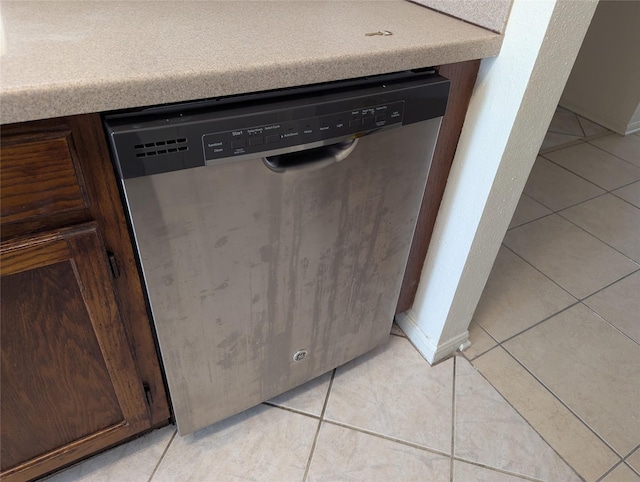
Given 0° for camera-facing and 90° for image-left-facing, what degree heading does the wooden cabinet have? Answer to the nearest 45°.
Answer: approximately 0°

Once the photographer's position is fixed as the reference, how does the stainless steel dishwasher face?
facing the viewer and to the right of the viewer

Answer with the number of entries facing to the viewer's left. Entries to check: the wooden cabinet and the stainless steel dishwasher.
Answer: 0
